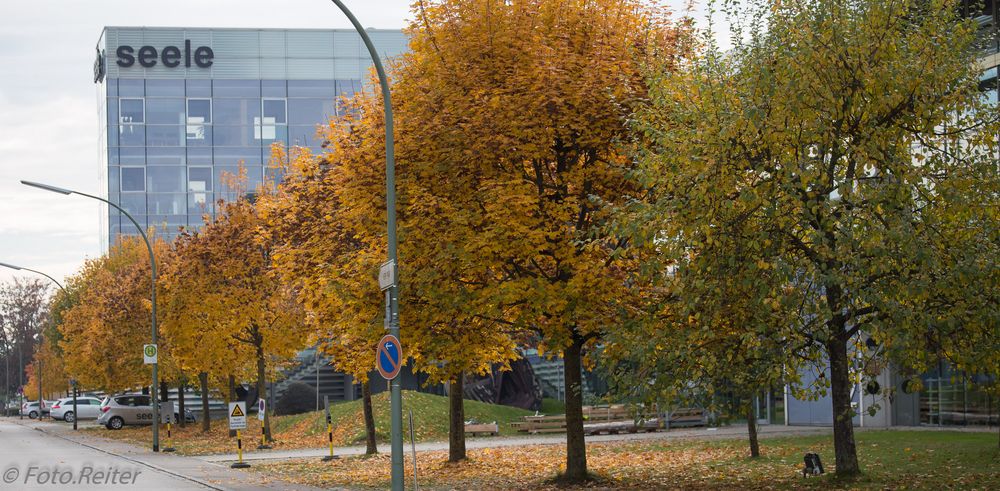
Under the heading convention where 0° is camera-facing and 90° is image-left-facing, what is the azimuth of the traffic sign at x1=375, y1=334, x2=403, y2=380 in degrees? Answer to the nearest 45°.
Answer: approximately 45°

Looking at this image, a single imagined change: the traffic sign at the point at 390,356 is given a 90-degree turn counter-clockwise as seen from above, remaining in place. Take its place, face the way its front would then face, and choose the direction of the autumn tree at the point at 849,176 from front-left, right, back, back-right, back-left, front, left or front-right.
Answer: front-left

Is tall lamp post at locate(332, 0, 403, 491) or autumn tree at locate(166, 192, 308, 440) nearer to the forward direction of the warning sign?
the tall lamp post

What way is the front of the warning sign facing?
toward the camera

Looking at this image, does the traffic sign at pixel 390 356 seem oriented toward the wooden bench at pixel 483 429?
no

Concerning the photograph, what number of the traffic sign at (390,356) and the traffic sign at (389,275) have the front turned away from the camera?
0

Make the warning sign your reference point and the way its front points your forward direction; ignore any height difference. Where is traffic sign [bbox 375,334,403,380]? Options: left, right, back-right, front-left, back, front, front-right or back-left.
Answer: front

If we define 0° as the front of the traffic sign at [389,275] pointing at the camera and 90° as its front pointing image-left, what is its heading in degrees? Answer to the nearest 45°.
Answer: approximately 45°

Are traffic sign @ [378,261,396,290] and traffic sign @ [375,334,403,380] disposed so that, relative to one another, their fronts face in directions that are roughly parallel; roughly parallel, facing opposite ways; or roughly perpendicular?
roughly parallel

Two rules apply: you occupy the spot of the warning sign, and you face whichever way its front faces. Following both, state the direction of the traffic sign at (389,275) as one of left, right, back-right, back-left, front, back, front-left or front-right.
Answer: front

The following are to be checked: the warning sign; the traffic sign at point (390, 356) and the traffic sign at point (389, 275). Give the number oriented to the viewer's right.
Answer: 0

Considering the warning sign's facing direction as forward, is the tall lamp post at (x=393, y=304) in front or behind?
in front

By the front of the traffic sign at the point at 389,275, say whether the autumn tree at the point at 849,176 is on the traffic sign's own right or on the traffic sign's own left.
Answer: on the traffic sign's own left
